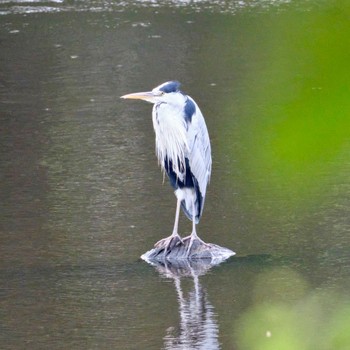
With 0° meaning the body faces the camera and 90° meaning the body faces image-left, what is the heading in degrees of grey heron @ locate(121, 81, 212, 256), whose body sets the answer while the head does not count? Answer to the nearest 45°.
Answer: approximately 45°
